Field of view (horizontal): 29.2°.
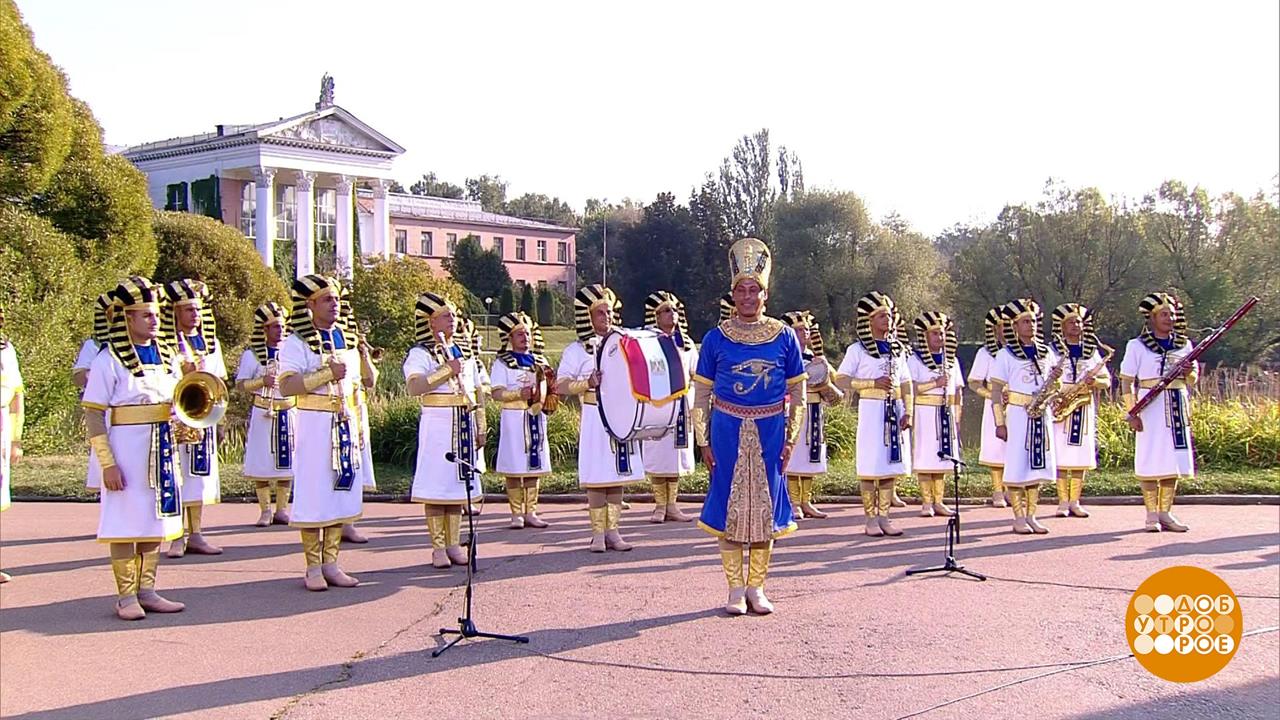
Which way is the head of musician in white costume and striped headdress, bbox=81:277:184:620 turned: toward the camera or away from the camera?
toward the camera

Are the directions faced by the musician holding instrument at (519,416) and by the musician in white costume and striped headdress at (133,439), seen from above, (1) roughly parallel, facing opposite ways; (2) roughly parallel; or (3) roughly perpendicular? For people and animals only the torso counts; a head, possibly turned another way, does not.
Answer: roughly parallel

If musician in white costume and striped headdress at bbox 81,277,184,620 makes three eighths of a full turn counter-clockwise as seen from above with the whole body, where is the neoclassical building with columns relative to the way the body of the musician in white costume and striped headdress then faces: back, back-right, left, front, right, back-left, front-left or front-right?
front

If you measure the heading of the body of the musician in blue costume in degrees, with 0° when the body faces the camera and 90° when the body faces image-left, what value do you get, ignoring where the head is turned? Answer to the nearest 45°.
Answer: approximately 0°

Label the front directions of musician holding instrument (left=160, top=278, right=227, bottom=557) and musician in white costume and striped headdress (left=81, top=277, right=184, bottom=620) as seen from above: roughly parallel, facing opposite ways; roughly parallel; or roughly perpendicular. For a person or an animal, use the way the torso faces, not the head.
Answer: roughly parallel

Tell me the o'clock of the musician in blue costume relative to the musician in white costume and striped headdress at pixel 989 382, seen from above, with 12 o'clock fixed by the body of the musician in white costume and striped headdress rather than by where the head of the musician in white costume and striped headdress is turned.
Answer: The musician in blue costume is roughly at 2 o'clock from the musician in white costume and striped headdress.

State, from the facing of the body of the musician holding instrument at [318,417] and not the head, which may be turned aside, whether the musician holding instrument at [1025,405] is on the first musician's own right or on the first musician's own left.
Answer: on the first musician's own left

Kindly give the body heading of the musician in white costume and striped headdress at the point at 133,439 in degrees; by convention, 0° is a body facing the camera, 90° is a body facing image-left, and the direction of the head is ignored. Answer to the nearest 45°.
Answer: approximately 315°

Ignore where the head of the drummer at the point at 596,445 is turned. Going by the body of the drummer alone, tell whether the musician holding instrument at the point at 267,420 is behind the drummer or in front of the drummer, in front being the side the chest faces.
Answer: behind

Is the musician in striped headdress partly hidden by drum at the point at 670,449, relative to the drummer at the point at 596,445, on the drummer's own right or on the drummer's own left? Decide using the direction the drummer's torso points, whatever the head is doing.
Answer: on the drummer's own left

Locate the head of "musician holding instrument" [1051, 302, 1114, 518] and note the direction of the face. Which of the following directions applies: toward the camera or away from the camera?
toward the camera

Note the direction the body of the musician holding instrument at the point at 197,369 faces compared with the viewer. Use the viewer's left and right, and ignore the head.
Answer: facing the viewer and to the right of the viewer
